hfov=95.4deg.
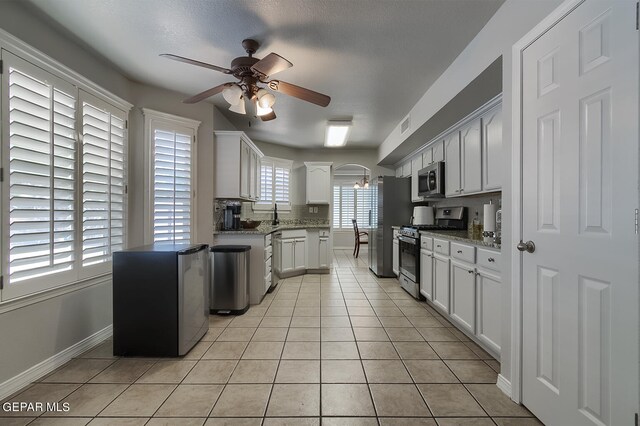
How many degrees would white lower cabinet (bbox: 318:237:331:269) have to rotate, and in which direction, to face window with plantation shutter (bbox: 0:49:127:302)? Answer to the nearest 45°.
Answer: approximately 45° to its right

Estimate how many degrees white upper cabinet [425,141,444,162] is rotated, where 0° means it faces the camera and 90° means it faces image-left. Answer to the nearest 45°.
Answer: approximately 45°

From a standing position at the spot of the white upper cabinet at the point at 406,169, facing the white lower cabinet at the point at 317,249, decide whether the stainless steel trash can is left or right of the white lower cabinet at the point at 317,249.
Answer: left

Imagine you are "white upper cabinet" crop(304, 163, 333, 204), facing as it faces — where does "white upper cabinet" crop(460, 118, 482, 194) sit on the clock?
"white upper cabinet" crop(460, 118, 482, 194) is roughly at 11 o'clock from "white upper cabinet" crop(304, 163, 333, 204).

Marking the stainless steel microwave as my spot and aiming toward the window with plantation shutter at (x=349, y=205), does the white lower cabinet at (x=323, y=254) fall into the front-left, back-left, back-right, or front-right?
front-left

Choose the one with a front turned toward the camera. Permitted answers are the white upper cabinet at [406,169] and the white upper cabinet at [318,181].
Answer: the white upper cabinet at [318,181]

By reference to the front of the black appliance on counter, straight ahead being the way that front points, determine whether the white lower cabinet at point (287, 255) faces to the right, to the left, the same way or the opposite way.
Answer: the same way

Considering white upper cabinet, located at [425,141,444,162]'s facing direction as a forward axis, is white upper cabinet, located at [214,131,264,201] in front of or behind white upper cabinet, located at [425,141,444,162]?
in front

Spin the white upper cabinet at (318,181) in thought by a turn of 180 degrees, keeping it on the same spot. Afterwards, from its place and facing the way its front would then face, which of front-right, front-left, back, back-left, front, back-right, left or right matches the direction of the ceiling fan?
back

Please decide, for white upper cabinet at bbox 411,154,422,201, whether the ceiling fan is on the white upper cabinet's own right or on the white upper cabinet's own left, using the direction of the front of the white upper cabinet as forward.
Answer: on the white upper cabinet's own left

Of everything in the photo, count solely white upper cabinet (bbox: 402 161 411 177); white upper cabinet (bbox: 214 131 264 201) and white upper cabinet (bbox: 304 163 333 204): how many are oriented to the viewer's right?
1

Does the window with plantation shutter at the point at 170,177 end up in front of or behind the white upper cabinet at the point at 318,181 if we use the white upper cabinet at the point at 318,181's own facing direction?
in front

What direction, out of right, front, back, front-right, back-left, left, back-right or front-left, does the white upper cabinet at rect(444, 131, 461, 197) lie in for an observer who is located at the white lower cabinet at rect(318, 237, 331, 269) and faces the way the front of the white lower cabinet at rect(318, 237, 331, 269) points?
front-left

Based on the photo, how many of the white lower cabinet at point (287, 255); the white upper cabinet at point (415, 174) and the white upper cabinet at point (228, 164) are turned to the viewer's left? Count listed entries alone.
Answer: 1

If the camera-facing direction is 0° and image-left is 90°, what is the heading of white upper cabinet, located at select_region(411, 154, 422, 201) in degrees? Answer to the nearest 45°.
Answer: approximately 90°

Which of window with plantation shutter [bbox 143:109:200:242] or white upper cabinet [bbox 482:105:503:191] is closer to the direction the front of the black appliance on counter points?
the white upper cabinet

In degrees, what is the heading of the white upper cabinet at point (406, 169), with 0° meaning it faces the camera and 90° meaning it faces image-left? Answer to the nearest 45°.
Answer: approximately 90°

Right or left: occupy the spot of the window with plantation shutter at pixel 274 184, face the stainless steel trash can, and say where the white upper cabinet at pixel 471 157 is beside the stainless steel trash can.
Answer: left

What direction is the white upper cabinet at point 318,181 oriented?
toward the camera

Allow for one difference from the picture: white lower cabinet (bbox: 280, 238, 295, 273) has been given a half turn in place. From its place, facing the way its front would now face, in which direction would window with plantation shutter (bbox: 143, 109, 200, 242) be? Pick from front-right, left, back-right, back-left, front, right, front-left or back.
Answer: left

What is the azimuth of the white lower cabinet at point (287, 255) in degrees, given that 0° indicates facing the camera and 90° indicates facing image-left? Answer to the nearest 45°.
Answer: approximately 315°

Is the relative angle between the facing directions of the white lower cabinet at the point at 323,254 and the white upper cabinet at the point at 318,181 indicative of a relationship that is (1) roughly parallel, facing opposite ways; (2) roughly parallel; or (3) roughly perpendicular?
roughly parallel

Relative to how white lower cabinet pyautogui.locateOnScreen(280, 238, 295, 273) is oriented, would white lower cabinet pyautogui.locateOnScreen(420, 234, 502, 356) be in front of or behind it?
in front

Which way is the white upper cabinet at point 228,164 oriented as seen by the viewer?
to the viewer's right
